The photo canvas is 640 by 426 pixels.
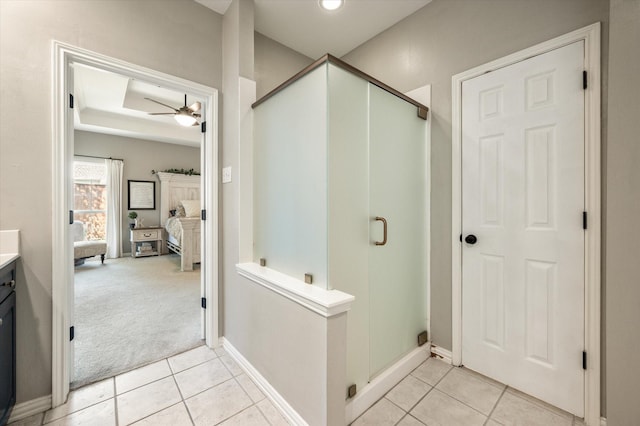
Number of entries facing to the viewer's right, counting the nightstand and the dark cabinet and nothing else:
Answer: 1

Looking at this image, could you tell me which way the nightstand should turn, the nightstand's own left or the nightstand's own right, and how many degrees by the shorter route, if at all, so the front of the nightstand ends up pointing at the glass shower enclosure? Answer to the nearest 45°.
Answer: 0° — it already faces it

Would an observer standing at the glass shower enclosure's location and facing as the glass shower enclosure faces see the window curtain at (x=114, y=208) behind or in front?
behind

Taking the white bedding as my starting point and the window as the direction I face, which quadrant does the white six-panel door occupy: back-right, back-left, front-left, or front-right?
back-left

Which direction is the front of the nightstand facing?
toward the camera

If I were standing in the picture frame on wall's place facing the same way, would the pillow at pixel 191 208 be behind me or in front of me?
in front

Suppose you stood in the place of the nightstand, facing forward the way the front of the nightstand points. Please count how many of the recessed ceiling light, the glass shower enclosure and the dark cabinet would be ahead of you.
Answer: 3

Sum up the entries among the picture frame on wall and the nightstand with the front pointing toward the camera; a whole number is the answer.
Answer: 2

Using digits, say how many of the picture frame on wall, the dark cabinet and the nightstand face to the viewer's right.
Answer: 1

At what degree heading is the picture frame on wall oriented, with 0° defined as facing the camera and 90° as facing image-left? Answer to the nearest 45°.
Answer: approximately 0°

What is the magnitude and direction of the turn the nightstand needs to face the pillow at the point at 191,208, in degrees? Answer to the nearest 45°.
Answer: approximately 45° to its left

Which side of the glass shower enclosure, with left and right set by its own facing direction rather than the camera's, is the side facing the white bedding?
back

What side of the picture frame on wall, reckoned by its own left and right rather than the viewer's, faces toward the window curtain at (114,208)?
right

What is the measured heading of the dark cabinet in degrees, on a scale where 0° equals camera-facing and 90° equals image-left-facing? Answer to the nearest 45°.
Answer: approximately 270°
